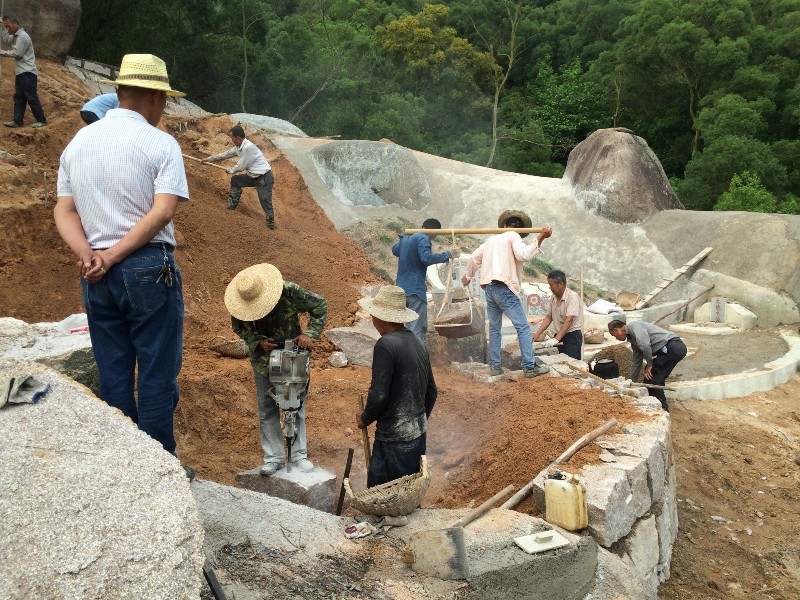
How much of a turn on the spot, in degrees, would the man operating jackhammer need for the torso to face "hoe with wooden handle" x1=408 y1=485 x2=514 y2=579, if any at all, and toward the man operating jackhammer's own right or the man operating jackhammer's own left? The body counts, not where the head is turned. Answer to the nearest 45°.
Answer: approximately 45° to the man operating jackhammer's own left

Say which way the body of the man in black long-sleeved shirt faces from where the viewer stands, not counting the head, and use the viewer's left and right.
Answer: facing away from the viewer and to the left of the viewer

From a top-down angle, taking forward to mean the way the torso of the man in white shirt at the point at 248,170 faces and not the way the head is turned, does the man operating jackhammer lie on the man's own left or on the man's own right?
on the man's own left

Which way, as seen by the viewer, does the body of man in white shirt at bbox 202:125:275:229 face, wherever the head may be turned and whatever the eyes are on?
to the viewer's left

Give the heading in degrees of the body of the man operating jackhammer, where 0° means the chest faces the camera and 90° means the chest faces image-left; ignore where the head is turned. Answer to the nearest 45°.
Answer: approximately 0°

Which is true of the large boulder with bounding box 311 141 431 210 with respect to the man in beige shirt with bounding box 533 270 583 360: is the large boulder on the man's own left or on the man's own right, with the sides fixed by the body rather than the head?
on the man's own right

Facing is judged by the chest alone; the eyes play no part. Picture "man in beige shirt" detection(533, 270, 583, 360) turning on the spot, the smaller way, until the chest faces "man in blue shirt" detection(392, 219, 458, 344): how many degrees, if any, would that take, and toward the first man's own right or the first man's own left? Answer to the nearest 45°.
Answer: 0° — they already face them

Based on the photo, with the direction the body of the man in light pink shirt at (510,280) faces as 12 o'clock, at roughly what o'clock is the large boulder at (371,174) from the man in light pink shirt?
The large boulder is roughly at 10 o'clock from the man in light pink shirt.

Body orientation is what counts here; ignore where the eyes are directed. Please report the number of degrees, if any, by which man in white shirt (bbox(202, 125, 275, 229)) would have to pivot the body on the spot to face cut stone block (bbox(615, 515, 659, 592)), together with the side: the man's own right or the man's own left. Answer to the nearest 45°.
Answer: approximately 90° to the man's own left

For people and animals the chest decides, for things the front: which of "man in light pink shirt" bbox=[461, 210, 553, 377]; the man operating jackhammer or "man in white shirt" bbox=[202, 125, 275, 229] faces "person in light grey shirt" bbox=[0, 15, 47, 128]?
"man in white shirt" bbox=[202, 125, 275, 229]
